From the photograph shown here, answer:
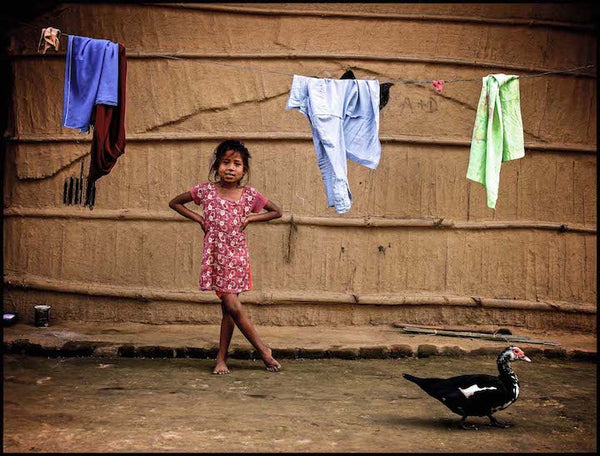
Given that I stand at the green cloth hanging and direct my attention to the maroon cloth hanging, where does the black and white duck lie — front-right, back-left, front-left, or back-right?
front-left

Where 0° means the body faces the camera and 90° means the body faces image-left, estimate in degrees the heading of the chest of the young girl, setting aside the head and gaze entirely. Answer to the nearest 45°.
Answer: approximately 0°

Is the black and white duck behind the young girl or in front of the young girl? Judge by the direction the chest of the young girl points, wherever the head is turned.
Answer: in front

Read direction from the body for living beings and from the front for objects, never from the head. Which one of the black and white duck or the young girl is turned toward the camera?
the young girl

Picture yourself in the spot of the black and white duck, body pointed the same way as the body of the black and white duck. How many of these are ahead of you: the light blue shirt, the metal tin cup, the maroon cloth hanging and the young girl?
0

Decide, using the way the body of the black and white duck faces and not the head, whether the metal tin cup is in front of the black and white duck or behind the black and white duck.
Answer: behind

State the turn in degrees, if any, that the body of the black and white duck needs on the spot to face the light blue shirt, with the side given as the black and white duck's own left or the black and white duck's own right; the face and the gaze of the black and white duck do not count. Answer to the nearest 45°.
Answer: approximately 135° to the black and white duck's own left

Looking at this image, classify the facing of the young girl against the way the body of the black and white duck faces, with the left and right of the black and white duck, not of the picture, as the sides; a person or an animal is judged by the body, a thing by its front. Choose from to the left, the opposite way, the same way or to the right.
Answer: to the right

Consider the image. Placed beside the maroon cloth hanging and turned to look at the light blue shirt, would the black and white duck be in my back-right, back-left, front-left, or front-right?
front-right

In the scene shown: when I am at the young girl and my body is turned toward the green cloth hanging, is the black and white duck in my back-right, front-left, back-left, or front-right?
front-right

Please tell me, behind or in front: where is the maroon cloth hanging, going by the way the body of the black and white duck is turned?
behind

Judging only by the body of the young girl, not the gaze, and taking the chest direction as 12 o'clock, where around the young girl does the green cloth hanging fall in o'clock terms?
The green cloth hanging is roughly at 9 o'clock from the young girl.

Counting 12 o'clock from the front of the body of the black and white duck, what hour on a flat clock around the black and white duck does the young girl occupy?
The young girl is roughly at 7 o'clock from the black and white duck.

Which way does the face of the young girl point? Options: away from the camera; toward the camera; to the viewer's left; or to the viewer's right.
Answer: toward the camera

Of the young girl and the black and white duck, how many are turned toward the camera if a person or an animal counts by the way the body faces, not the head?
1

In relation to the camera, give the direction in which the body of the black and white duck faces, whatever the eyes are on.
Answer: to the viewer's right
